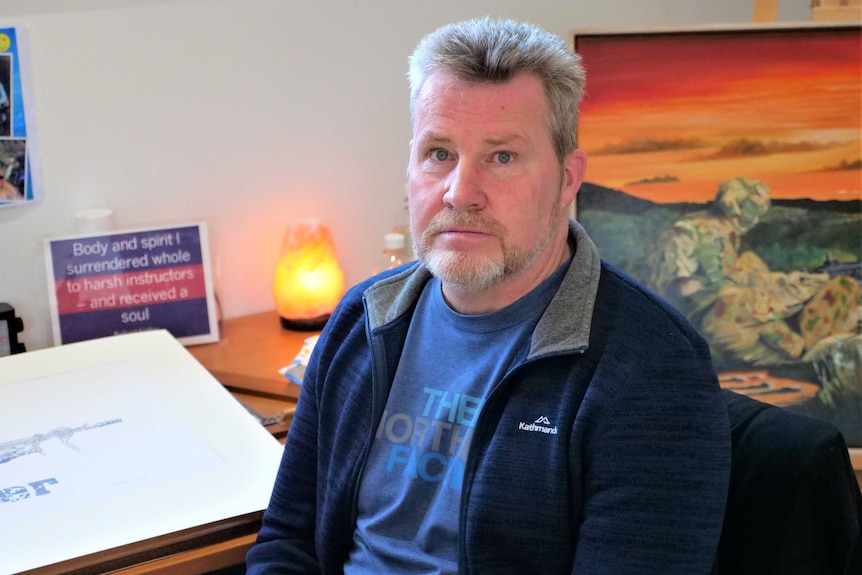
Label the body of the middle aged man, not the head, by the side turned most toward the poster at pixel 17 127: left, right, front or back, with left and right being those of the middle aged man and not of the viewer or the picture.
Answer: right

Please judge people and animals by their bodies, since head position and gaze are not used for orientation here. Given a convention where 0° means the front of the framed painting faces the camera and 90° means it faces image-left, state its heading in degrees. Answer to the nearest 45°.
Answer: approximately 0°

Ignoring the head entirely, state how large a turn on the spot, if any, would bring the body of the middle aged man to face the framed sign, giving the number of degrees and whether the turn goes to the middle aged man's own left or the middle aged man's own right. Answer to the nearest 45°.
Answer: approximately 90° to the middle aged man's own right

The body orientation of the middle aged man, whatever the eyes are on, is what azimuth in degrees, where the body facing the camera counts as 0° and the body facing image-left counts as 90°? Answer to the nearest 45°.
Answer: approximately 45°

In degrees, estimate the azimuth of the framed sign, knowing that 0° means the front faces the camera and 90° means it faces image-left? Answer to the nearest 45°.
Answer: approximately 0°

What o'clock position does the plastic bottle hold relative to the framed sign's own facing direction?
The plastic bottle is roughly at 9 o'clock from the framed sign.

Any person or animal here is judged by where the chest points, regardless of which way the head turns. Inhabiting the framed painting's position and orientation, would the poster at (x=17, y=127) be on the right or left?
on its right

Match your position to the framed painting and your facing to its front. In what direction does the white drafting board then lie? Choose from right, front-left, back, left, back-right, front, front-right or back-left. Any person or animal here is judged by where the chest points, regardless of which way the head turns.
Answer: front-right

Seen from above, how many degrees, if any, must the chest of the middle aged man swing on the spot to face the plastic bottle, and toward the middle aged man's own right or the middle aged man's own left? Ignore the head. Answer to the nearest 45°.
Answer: approximately 135° to the middle aged man's own right

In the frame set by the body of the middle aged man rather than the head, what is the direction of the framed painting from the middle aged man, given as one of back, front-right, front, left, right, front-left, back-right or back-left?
back

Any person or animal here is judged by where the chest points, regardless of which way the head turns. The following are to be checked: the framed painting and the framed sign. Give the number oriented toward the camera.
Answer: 2
